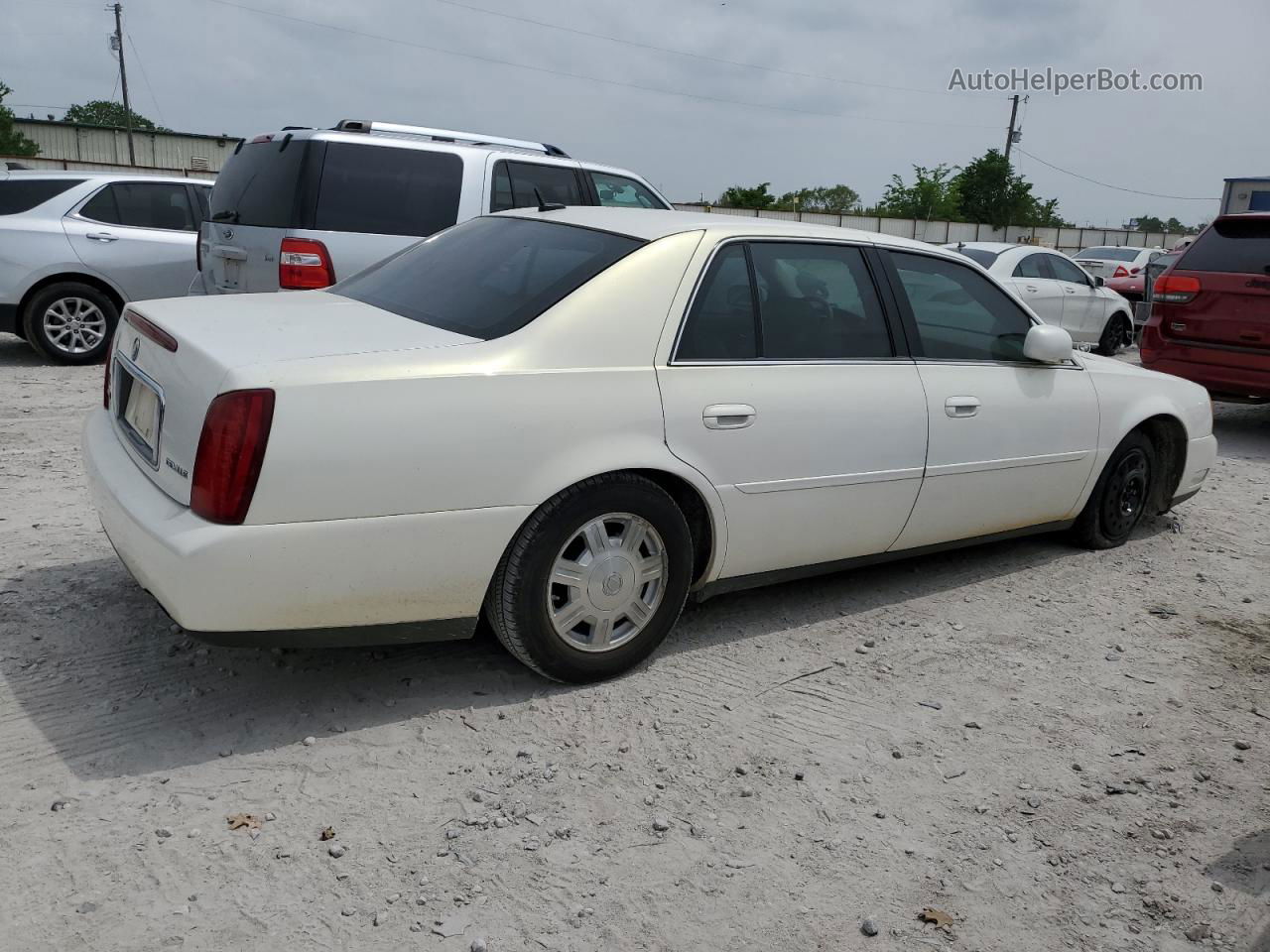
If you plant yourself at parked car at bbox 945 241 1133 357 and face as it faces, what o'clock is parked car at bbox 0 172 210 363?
parked car at bbox 0 172 210 363 is roughly at 6 o'clock from parked car at bbox 945 241 1133 357.

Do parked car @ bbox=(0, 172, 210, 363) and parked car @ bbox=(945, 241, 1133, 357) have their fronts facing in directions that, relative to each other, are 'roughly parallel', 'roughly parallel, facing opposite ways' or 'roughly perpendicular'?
roughly parallel

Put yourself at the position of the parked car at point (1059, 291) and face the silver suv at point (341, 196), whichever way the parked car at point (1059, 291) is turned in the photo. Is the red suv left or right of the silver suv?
left

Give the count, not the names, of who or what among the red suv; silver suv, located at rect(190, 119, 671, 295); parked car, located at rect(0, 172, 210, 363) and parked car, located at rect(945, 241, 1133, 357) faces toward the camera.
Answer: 0

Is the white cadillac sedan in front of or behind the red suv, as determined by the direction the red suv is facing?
behind

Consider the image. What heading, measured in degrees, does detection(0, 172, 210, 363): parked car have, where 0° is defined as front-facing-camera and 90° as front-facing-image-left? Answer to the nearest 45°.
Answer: approximately 270°

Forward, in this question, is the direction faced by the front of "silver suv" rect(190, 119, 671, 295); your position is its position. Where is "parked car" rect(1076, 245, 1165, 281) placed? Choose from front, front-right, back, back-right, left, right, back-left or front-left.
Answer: front

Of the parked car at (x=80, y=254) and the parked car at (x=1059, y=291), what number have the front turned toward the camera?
0

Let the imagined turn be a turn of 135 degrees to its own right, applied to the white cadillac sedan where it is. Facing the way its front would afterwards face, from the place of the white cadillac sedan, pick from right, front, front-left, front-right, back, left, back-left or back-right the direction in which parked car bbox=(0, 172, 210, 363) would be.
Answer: back-right

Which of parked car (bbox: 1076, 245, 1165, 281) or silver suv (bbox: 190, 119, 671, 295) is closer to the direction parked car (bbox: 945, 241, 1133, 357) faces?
the parked car

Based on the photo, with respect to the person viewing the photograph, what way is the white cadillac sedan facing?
facing away from the viewer and to the right of the viewer
